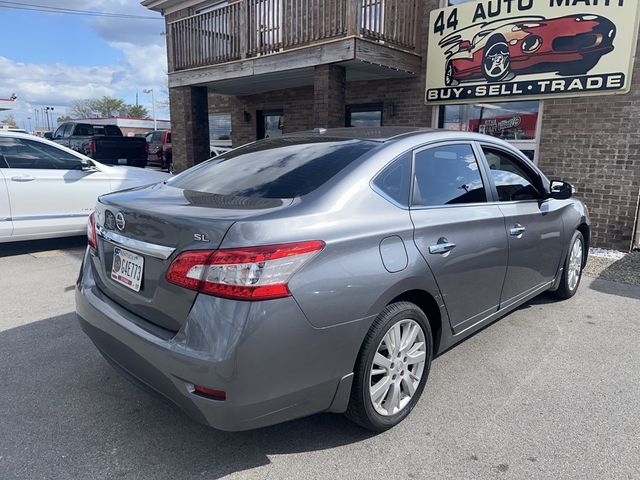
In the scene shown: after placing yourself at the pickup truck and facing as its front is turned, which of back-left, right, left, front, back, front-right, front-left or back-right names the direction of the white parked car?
back-left

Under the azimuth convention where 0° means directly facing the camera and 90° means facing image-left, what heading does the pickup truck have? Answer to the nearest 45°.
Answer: approximately 135°

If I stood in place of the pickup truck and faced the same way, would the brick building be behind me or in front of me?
behind

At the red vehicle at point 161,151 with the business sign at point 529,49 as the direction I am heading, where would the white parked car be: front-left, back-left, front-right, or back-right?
front-right

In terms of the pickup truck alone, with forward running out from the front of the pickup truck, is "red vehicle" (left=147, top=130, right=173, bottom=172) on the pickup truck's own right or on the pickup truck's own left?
on the pickup truck's own right

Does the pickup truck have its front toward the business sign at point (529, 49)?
no
